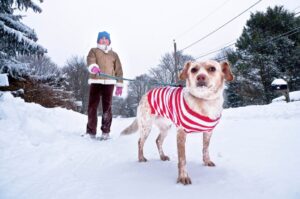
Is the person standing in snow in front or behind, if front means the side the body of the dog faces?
behind

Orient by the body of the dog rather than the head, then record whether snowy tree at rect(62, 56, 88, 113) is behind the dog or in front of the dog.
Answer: behind

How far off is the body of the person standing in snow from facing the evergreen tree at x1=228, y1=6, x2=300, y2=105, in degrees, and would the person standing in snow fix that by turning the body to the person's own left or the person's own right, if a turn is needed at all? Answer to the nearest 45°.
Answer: approximately 135° to the person's own left

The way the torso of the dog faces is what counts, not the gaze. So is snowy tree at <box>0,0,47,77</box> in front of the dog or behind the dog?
behind
